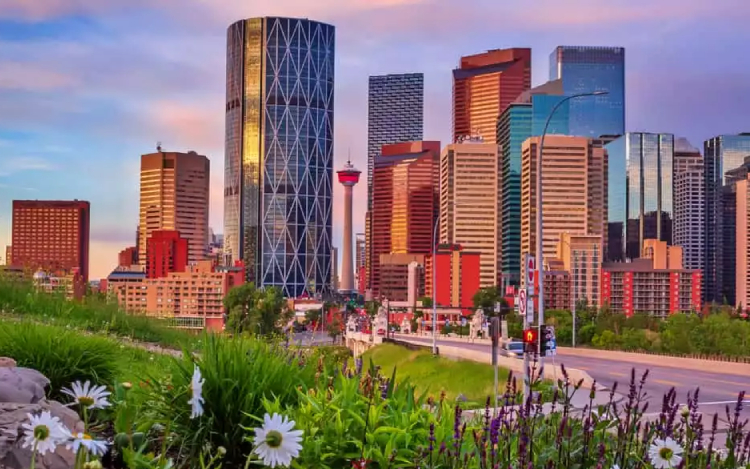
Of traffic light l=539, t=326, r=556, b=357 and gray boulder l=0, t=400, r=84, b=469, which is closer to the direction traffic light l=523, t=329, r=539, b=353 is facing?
the gray boulder

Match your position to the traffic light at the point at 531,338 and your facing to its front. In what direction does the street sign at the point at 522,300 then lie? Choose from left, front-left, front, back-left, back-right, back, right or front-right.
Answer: right

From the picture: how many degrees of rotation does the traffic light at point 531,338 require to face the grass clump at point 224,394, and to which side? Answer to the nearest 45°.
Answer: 0° — it already faces it

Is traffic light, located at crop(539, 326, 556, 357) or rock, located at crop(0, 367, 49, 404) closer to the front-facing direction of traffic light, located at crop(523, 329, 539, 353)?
the rock

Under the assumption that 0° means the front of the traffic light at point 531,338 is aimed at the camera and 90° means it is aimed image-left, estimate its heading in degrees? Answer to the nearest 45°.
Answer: approximately 0°

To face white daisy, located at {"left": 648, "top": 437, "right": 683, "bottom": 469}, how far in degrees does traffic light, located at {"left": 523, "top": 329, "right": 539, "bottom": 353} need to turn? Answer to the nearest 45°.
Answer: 0° — it already faces it

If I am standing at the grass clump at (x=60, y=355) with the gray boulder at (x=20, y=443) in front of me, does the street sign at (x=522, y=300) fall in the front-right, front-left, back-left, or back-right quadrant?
back-left

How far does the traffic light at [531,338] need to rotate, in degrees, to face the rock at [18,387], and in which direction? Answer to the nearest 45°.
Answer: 0° — it already faces it

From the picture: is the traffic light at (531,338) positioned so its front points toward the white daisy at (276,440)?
yes

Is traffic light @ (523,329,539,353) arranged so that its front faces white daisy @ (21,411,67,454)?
yes

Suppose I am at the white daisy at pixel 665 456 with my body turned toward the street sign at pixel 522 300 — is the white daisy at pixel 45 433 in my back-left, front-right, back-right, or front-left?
back-left
